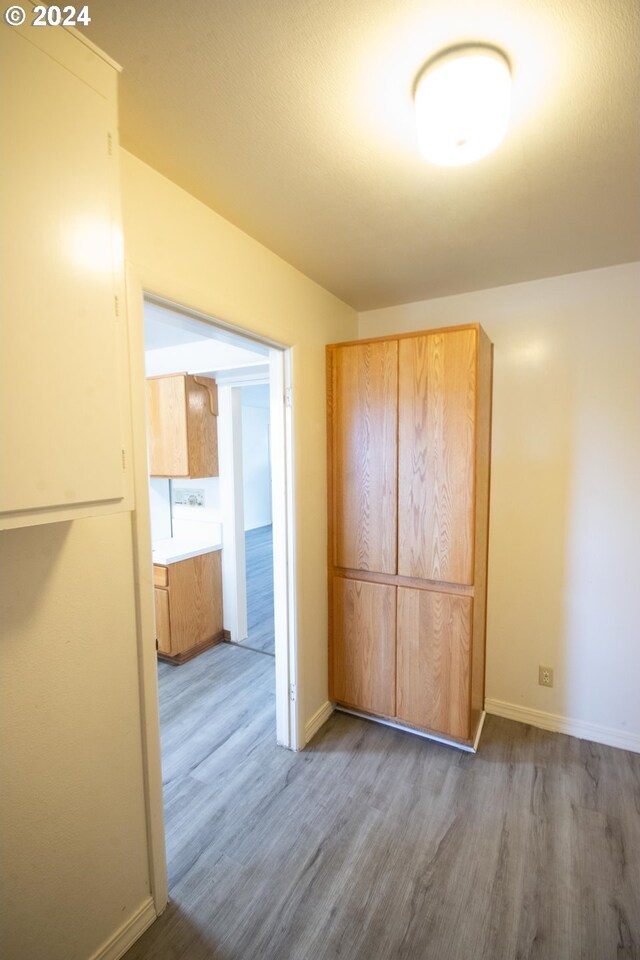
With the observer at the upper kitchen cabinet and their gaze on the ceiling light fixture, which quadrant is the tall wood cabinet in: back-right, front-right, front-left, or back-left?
front-left

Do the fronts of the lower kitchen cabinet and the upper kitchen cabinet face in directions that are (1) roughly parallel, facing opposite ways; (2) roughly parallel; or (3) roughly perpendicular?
roughly parallel

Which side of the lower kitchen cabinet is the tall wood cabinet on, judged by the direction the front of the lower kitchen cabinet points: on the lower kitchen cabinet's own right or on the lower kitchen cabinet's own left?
on the lower kitchen cabinet's own left

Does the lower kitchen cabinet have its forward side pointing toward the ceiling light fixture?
no

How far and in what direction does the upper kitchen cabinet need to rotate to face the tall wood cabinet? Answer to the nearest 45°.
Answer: approximately 90° to its left

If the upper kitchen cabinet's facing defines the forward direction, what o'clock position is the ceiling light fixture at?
The ceiling light fixture is roughly at 10 o'clock from the upper kitchen cabinet.

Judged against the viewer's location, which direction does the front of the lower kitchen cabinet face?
facing the viewer and to the left of the viewer

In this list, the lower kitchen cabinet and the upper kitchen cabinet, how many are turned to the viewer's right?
0
